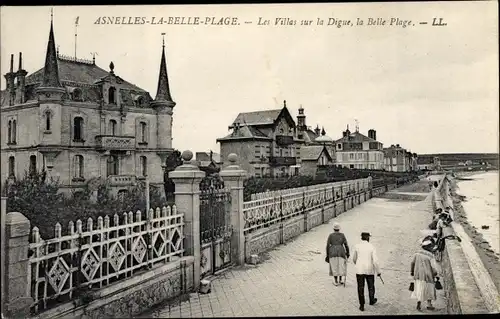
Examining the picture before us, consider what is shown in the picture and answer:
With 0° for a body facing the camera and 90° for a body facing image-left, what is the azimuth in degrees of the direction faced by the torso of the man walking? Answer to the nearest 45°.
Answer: approximately 180°

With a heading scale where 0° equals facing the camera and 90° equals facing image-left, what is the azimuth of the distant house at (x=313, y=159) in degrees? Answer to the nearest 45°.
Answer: approximately 315°

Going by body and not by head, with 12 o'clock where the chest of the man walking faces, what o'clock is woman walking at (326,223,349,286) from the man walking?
The woman walking is roughly at 11 o'clock from the man walking.

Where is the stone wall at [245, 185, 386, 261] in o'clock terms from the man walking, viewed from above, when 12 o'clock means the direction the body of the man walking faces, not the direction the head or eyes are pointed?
The stone wall is roughly at 11 o'clock from the man walking.

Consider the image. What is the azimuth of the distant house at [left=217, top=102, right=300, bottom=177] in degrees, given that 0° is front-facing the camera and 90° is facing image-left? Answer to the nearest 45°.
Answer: approximately 315°
